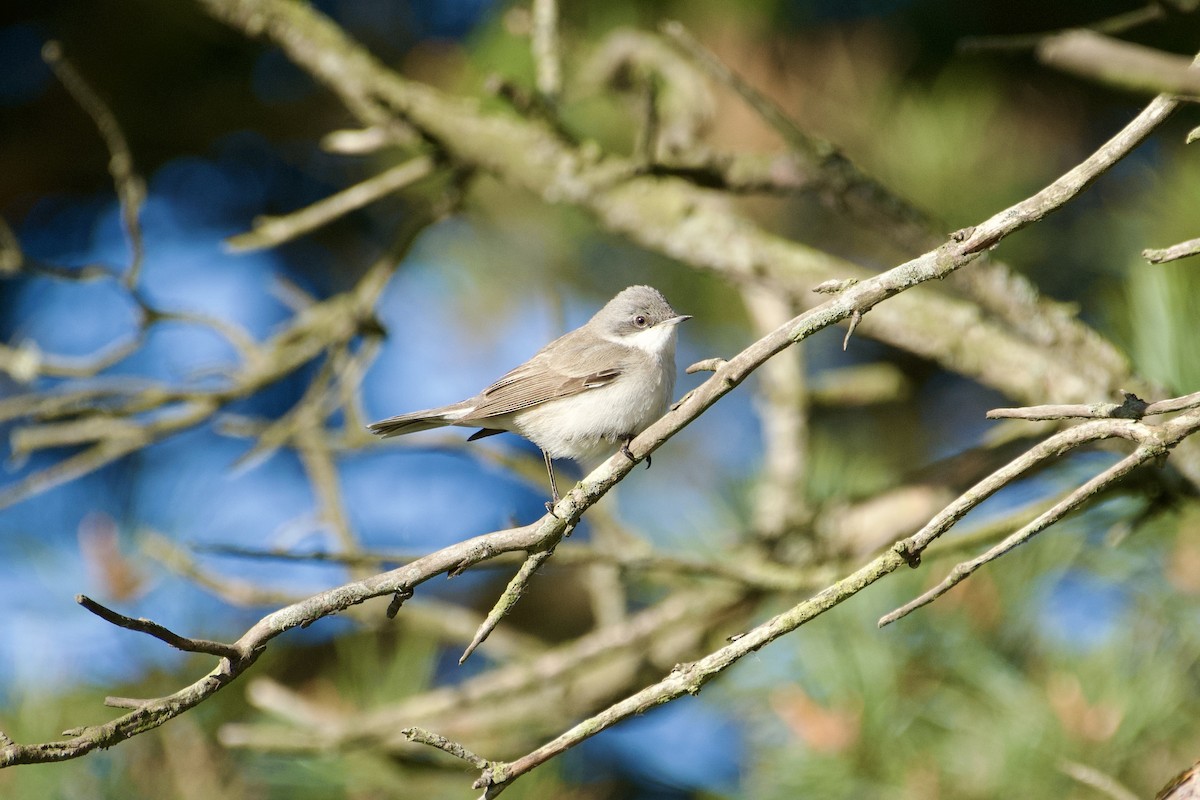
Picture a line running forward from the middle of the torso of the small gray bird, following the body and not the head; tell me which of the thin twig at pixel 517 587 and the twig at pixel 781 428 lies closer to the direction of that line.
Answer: the twig

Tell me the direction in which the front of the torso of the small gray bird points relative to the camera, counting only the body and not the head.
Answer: to the viewer's right

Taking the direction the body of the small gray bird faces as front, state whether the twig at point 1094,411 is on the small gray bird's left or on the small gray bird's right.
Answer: on the small gray bird's left

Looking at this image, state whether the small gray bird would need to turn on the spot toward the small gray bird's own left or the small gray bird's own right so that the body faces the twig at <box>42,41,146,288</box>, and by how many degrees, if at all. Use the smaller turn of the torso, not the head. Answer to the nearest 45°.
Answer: approximately 180°

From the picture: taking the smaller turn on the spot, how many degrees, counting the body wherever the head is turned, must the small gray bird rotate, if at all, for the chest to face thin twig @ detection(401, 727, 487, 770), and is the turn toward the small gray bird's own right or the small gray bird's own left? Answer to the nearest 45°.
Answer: approximately 90° to the small gray bird's own right
